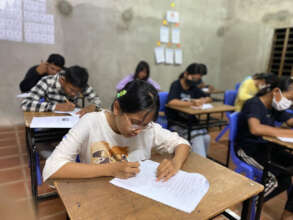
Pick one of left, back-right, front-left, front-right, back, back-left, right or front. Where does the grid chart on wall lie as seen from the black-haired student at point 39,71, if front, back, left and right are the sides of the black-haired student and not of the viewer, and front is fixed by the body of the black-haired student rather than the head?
back-left

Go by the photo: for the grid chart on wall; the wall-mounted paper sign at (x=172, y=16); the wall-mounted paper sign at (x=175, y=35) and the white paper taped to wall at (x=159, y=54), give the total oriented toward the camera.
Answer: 4

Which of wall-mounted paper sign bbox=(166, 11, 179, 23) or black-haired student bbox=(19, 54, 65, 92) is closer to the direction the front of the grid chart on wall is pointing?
the black-haired student

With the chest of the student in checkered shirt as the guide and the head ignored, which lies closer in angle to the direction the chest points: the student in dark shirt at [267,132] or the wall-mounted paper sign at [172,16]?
the student in dark shirt

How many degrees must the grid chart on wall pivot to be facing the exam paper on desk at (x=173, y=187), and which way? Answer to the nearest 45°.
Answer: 0° — it already faces it

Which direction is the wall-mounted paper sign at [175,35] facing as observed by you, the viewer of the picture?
facing the viewer

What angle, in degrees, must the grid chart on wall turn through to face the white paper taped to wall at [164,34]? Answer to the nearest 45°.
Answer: approximately 90° to its left

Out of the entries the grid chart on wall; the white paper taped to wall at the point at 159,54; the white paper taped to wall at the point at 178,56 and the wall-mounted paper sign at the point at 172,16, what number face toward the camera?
4

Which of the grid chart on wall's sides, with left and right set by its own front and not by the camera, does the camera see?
front

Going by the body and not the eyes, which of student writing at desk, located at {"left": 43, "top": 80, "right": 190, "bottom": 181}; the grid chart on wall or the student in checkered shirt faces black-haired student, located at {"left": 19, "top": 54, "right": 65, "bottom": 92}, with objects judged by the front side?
the grid chart on wall

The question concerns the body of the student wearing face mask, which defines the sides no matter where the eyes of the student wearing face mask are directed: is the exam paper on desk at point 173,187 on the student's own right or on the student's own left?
on the student's own right

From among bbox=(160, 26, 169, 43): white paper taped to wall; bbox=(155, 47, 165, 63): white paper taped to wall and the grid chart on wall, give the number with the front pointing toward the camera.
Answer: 3
